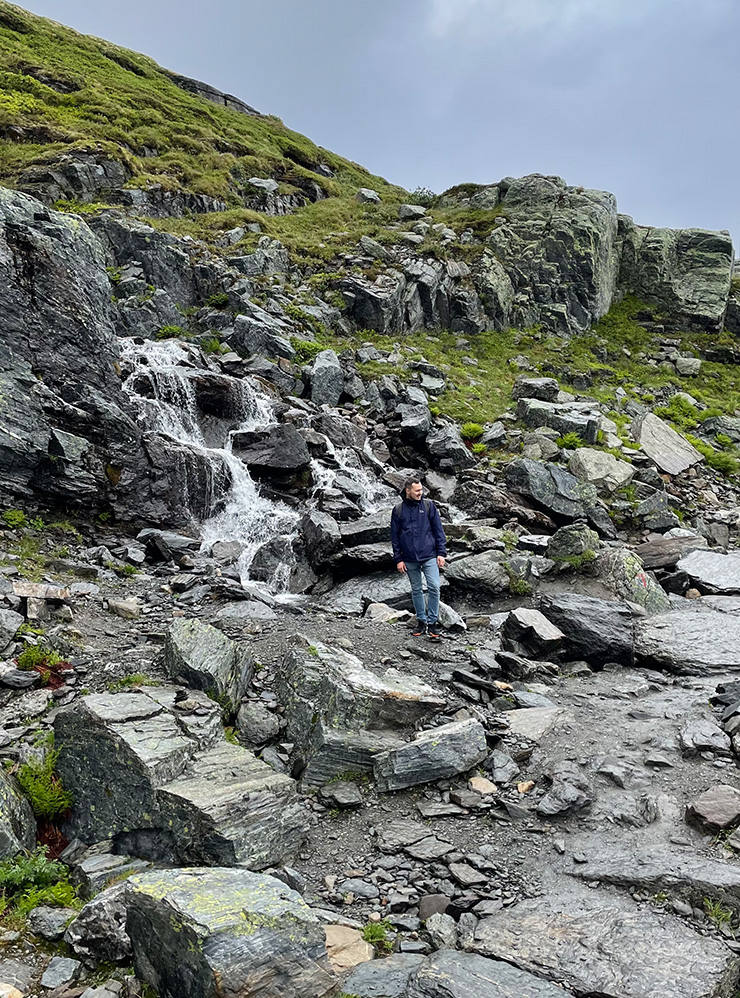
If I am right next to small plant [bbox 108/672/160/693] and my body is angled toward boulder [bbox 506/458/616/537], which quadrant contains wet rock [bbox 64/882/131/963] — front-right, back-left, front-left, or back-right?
back-right

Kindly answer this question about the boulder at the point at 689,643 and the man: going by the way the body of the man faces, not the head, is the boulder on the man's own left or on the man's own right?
on the man's own left

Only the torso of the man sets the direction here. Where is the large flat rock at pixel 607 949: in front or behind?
in front

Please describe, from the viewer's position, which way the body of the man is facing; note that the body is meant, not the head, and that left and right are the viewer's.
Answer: facing the viewer

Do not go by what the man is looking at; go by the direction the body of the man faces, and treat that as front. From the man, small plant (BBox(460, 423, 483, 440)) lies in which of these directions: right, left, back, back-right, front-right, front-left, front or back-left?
back

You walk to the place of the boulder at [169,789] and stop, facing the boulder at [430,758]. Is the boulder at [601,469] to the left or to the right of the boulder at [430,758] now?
left

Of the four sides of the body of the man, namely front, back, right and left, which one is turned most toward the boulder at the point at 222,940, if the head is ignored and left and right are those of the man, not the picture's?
front

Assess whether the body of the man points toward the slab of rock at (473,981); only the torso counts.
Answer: yes

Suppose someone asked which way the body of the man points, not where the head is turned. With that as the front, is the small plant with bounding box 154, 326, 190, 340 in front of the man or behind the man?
behind

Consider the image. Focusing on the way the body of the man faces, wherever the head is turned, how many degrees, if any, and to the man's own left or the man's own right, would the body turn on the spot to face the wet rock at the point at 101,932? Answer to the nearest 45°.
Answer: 0° — they already face it

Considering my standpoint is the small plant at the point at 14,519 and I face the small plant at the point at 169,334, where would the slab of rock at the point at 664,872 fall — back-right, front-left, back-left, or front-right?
back-right

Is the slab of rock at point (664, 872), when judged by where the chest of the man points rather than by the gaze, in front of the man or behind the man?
in front

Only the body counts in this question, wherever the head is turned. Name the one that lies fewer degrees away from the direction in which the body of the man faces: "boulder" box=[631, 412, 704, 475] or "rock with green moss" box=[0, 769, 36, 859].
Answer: the rock with green moss

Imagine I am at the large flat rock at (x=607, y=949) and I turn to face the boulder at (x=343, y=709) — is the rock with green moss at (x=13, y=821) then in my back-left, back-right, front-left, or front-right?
front-left
